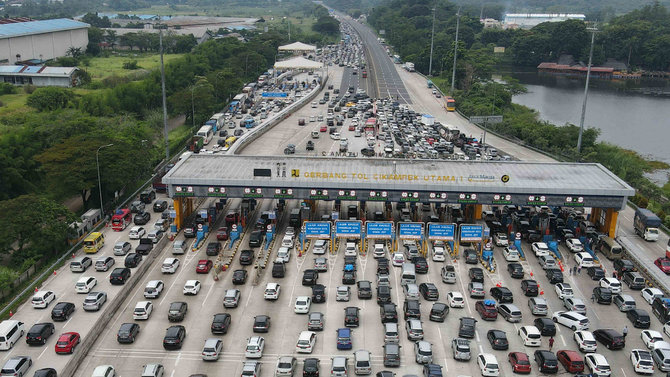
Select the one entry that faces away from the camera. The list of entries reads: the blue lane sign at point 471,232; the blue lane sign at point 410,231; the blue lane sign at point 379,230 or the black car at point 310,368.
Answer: the black car

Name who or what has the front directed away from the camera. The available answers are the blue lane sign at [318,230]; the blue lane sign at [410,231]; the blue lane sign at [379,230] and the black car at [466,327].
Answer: the black car

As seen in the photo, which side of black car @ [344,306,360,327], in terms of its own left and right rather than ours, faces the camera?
back

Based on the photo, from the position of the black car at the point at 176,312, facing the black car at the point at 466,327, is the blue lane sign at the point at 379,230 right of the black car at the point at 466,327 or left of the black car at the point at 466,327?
left

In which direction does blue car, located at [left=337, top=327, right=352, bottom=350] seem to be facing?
away from the camera

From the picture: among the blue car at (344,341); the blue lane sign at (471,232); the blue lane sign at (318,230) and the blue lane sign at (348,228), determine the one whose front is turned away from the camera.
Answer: the blue car

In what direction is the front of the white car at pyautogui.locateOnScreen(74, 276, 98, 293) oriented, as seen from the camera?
facing away from the viewer and to the right of the viewer

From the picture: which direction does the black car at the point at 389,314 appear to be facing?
away from the camera

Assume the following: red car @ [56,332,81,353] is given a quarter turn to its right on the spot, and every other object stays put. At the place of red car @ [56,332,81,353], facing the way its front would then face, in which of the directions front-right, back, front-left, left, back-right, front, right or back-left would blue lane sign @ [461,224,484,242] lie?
front-left

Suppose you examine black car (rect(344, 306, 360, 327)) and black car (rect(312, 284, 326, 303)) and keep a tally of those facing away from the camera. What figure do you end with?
2

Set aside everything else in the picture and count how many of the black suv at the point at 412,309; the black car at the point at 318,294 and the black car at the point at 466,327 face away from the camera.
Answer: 3

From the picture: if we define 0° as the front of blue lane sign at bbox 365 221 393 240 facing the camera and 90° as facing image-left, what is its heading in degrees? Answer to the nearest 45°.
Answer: approximately 0°

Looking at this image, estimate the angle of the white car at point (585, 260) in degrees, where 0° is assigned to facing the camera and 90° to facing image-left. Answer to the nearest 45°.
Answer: approximately 135°

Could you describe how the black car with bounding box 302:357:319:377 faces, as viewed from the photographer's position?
facing away from the viewer

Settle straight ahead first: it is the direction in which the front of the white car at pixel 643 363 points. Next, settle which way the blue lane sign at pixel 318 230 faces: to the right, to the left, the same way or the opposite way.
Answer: the opposite way

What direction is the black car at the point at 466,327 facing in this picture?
away from the camera

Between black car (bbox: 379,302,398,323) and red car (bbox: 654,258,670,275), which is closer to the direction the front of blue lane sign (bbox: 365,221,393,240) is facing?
the black car

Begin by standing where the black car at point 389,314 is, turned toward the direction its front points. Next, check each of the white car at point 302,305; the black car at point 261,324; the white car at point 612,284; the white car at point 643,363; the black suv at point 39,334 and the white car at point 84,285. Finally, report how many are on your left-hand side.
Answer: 4
